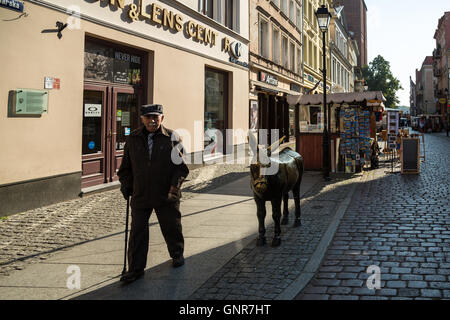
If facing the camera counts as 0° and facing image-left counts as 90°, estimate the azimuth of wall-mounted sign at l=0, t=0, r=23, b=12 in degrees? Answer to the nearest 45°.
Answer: approximately 315°

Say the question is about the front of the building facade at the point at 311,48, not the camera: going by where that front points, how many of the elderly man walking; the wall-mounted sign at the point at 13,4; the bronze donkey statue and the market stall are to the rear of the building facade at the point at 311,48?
0

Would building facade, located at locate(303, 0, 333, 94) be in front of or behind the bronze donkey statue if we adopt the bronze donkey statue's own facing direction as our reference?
behind

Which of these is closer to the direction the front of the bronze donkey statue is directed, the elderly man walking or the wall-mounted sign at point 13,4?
the elderly man walking

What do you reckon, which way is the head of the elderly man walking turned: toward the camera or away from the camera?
toward the camera

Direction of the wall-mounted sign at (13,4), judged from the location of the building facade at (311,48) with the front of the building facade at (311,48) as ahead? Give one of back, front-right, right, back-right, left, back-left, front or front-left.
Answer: front-right

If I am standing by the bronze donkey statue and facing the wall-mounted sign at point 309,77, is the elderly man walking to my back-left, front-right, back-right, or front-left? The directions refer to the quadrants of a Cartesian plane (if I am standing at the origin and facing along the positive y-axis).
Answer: back-left

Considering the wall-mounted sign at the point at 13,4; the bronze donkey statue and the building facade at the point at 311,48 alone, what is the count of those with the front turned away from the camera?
0

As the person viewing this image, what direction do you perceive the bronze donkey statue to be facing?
facing the viewer and to the left of the viewer

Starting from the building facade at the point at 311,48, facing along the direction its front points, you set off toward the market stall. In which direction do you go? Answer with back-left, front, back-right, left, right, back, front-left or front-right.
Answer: front-right

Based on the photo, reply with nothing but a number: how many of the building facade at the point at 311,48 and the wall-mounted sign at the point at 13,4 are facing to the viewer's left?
0

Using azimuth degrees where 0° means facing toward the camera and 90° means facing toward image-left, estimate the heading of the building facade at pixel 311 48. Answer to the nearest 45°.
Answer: approximately 315°

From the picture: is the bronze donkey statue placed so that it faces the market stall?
no

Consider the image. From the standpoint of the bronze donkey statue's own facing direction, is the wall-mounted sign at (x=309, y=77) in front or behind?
behind

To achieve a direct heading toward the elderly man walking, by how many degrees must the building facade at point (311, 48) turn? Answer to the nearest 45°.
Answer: approximately 45° to its right

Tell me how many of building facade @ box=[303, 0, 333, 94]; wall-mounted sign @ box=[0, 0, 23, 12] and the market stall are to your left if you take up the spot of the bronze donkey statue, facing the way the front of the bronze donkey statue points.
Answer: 0

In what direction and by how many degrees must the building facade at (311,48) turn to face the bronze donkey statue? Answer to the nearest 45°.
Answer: approximately 45° to its right
